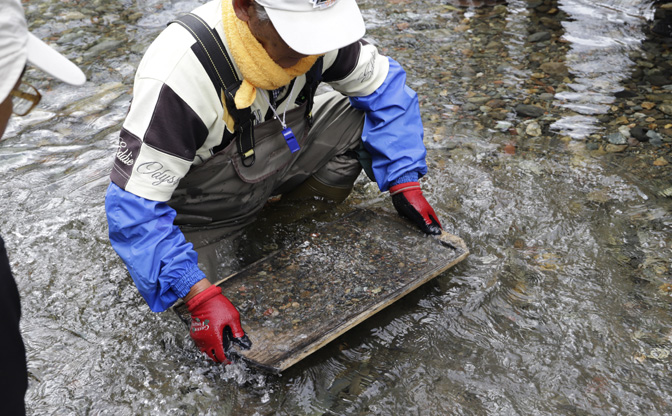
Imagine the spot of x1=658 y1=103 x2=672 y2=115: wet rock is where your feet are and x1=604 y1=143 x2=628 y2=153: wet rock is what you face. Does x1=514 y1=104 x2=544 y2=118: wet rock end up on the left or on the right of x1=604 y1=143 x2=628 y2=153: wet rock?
right

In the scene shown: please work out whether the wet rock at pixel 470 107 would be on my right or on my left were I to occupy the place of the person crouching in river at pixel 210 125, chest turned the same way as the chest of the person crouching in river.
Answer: on my left

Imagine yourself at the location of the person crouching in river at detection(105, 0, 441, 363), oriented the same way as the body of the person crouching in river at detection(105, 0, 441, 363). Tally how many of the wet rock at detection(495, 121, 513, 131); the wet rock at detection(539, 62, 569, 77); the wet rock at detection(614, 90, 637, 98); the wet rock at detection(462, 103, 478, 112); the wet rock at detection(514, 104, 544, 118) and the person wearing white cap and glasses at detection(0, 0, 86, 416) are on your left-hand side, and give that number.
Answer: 5

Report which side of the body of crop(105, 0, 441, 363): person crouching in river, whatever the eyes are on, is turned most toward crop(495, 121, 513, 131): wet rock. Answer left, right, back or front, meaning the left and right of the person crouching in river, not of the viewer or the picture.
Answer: left

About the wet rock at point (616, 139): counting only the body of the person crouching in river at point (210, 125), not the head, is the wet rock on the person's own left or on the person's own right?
on the person's own left

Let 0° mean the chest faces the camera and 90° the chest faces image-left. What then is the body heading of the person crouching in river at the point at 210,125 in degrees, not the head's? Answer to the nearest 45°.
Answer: approximately 315°

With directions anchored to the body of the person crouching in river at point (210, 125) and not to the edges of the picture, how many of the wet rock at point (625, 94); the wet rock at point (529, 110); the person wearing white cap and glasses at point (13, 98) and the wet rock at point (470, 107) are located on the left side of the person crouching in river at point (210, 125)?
3
